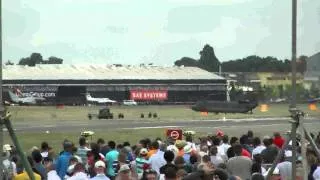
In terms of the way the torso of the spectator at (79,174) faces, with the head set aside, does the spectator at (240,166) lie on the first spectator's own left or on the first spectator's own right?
on the first spectator's own right

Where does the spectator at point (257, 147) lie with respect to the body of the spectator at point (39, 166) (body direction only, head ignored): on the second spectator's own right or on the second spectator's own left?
on the second spectator's own right

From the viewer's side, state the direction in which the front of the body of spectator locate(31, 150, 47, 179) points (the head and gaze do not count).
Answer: away from the camera

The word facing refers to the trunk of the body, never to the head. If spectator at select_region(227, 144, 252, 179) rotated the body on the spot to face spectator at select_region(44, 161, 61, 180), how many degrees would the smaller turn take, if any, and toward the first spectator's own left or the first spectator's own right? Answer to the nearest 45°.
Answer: approximately 135° to the first spectator's own left

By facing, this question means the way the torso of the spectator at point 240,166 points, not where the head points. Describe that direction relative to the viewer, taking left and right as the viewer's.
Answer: facing away from the viewer

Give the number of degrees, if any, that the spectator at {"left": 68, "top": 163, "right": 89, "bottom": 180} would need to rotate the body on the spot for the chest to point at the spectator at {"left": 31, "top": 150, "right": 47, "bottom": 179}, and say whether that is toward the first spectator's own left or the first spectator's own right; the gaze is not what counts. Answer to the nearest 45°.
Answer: approximately 45° to the first spectator's own left

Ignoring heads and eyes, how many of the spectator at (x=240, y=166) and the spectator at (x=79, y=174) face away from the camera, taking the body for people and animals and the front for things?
2

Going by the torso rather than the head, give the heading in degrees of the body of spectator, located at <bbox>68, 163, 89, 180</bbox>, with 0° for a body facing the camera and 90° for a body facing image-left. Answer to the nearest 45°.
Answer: approximately 180°
